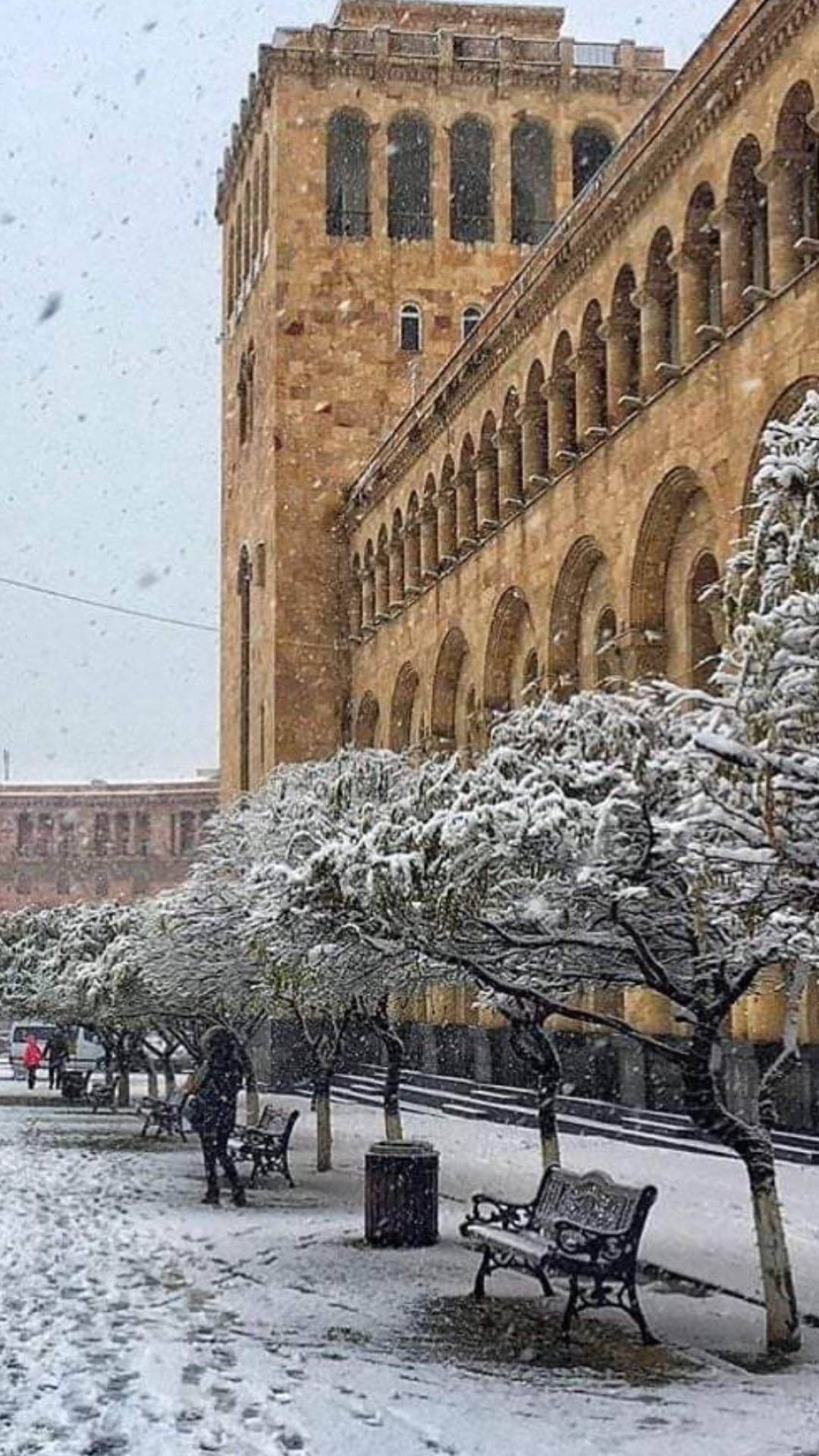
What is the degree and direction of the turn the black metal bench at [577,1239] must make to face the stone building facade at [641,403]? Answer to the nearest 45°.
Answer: approximately 135° to its right

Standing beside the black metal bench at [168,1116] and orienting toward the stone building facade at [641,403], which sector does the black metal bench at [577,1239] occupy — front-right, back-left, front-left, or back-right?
front-right

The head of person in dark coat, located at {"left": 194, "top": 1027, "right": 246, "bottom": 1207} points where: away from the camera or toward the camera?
away from the camera

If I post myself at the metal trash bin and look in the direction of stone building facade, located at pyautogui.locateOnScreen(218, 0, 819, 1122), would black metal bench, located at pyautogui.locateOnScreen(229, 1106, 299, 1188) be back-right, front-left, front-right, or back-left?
front-left

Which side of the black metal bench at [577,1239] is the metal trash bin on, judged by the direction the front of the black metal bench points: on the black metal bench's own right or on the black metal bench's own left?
on the black metal bench's own right

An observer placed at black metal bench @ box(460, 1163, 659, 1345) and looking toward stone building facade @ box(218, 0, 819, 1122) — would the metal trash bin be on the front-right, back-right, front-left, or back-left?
front-left

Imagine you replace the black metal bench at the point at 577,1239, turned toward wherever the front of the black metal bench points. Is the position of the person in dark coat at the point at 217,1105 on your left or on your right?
on your right

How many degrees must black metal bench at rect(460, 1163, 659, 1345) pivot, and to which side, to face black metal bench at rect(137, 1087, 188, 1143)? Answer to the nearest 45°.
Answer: approximately 135° to its right

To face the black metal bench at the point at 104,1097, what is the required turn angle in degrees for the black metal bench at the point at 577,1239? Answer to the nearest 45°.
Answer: approximately 135° to its right
